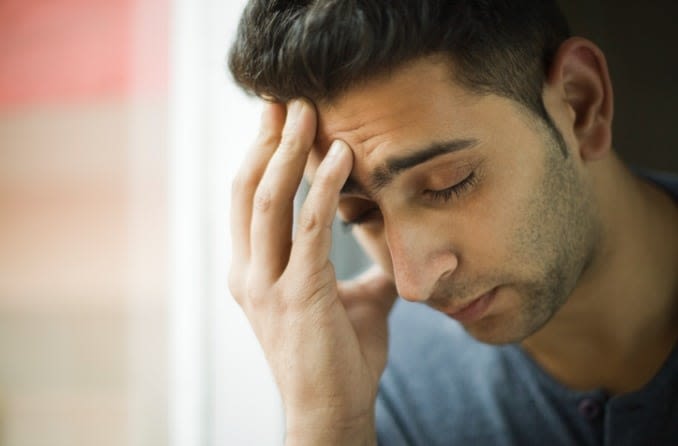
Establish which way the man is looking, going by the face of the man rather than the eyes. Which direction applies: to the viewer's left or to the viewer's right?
to the viewer's left

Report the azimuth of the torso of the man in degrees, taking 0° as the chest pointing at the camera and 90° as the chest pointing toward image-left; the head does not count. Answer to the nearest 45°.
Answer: approximately 45°
